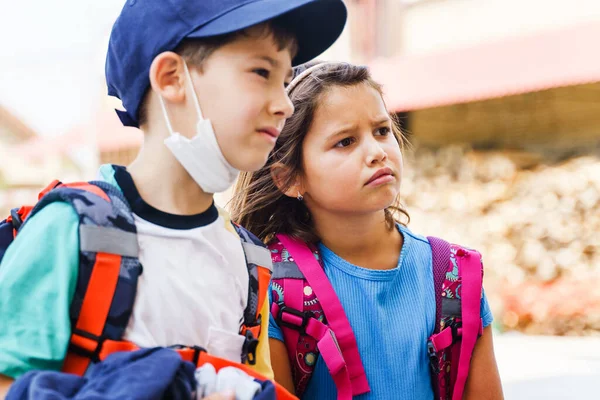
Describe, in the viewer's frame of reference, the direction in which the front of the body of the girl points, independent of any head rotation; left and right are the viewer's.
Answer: facing the viewer and to the right of the viewer

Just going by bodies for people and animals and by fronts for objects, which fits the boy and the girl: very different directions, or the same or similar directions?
same or similar directions

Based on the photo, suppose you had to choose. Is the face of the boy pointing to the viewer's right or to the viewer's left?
to the viewer's right

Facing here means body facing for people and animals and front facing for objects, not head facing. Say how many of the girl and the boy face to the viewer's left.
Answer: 0

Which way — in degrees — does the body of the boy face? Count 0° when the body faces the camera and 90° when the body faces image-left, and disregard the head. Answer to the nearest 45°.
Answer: approximately 315°

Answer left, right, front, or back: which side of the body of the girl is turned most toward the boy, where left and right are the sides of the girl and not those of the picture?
right

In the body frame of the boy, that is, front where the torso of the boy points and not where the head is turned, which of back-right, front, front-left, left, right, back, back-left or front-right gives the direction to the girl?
left
